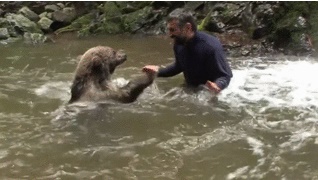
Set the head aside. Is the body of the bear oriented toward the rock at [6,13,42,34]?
no

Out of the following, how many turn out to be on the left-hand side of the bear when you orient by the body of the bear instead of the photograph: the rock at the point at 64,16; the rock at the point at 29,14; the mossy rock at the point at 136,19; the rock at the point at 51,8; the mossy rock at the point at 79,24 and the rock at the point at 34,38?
6

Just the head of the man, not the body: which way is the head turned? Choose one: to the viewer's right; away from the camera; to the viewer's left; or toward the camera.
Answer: to the viewer's left

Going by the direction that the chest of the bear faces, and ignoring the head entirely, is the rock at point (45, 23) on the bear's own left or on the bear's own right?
on the bear's own left

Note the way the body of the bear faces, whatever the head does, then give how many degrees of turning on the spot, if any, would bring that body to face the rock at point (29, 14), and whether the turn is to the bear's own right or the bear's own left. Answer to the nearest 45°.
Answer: approximately 90° to the bear's own left

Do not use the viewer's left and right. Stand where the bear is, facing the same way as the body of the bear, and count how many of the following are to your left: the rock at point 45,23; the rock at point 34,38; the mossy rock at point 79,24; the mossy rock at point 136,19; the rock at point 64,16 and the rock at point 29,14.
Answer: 6

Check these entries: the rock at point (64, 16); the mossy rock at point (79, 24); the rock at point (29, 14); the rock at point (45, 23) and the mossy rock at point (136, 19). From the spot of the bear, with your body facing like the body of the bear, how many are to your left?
5

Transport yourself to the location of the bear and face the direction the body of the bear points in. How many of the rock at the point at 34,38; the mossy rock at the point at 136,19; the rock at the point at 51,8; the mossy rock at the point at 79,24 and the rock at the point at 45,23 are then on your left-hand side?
5

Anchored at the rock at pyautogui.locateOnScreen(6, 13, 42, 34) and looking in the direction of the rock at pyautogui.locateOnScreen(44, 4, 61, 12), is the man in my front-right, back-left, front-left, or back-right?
back-right

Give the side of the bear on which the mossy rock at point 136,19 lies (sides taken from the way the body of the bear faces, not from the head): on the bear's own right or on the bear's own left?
on the bear's own left

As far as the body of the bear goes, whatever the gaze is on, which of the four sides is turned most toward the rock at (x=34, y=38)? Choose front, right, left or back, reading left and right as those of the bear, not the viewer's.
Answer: left

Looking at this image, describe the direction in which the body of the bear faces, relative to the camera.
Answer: to the viewer's right

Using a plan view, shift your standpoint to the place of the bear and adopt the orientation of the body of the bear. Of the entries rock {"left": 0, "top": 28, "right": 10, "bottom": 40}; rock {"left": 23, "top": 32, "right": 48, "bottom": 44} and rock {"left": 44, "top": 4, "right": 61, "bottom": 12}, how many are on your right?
0

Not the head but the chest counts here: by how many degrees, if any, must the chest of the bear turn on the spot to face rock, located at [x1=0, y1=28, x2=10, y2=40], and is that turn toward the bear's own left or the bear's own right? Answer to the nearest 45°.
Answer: approximately 90° to the bear's own left

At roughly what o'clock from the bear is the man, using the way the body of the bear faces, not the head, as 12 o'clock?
The man is roughly at 12 o'clock from the bear.

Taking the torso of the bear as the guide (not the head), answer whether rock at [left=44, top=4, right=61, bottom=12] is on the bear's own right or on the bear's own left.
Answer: on the bear's own left
